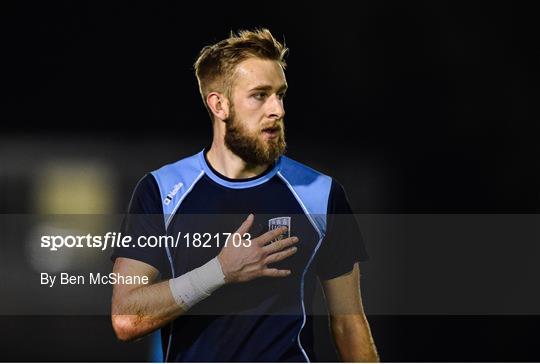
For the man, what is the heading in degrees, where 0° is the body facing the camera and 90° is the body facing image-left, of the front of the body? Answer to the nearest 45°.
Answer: approximately 0°

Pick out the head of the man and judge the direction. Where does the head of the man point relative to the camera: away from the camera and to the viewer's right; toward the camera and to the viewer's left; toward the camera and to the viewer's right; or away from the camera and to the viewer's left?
toward the camera and to the viewer's right
